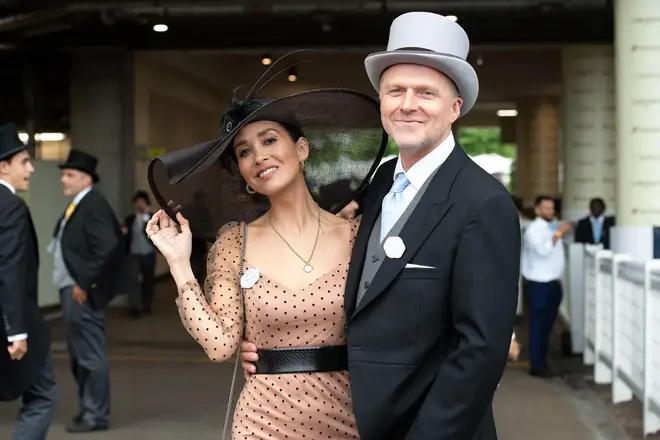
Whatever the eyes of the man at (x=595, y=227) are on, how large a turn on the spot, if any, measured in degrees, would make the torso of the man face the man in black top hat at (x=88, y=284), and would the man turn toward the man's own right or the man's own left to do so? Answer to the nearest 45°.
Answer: approximately 45° to the man's own right

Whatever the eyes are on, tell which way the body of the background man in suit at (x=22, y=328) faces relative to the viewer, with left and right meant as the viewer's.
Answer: facing to the right of the viewer

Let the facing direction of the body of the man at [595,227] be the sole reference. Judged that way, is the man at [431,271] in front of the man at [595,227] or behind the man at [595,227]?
in front

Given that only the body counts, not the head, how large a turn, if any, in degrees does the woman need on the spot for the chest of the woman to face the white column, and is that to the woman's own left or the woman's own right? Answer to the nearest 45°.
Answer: approximately 135° to the woman's own left

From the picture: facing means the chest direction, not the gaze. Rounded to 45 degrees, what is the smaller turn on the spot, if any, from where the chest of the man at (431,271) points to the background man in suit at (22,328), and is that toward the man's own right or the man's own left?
approximately 90° to the man's own right

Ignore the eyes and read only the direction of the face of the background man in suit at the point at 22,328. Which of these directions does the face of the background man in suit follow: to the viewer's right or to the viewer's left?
to the viewer's right
